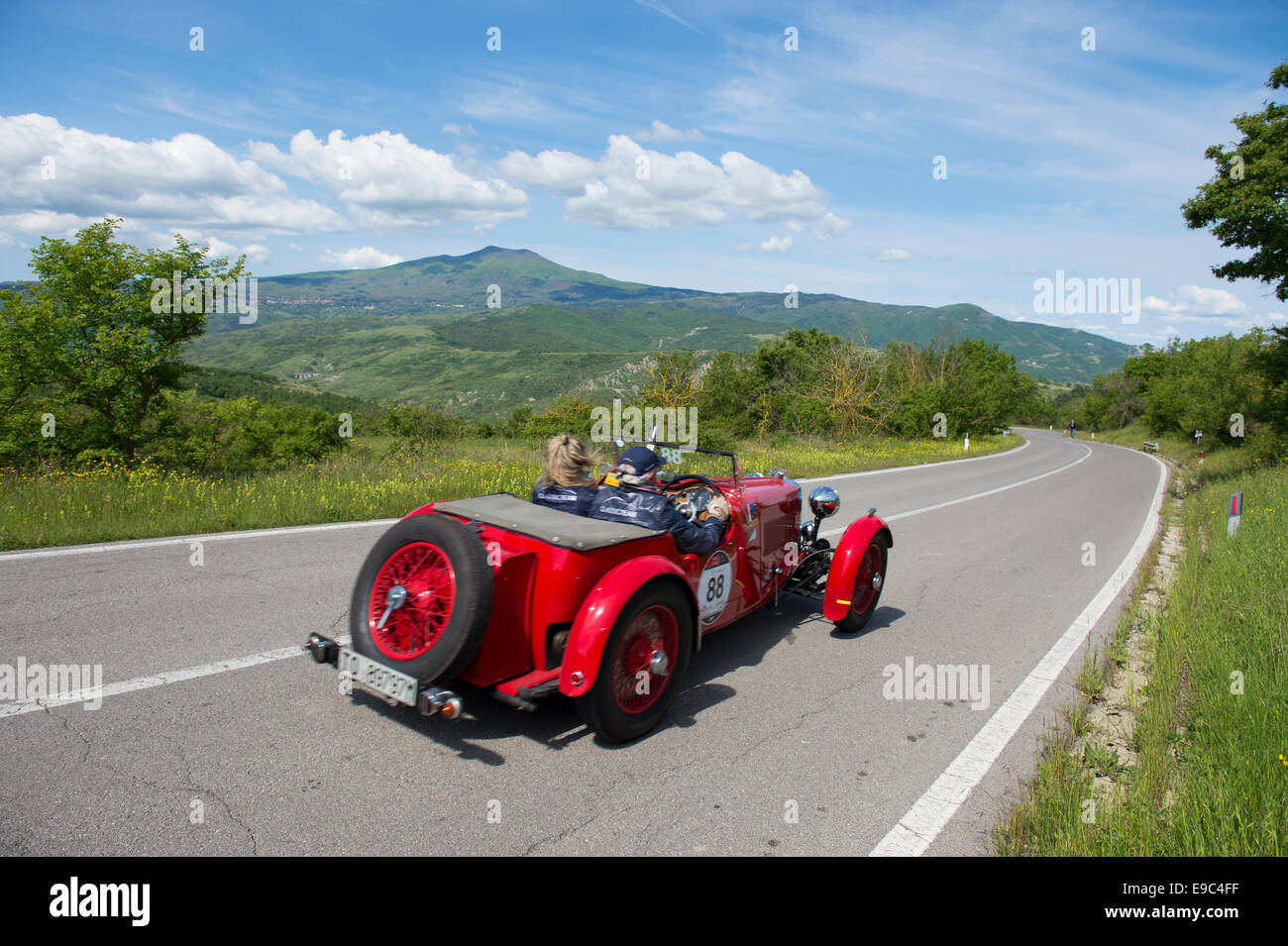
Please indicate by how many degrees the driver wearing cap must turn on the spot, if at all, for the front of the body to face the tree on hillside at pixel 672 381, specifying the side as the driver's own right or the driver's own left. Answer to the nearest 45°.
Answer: approximately 45° to the driver's own left

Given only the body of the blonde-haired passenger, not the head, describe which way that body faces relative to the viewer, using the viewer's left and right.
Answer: facing away from the viewer and to the right of the viewer

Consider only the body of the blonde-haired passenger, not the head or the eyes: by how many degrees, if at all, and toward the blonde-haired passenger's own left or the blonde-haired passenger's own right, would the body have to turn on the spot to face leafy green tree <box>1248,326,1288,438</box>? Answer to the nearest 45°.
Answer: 0° — they already face it

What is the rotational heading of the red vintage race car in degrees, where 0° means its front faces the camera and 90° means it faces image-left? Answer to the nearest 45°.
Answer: approximately 225°

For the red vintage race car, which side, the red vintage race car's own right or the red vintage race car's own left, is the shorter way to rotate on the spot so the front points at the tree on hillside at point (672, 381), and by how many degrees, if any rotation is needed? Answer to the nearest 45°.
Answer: approximately 45° to the red vintage race car's own left

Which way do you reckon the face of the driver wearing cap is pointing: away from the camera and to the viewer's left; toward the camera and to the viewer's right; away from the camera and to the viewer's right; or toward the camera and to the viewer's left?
away from the camera and to the viewer's right

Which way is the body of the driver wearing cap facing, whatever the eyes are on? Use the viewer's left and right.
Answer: facing away from the viewer and to the right of the viewer
